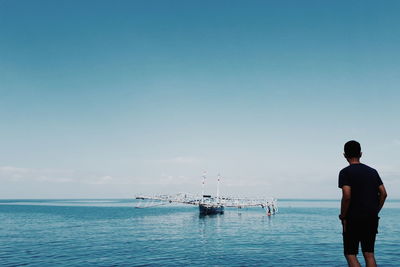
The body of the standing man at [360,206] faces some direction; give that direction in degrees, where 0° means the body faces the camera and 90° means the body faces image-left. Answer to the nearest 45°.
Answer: approximately 180°
